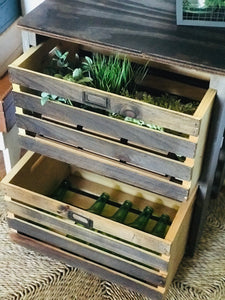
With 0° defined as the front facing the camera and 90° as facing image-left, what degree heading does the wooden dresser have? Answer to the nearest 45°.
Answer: approximately 45°
